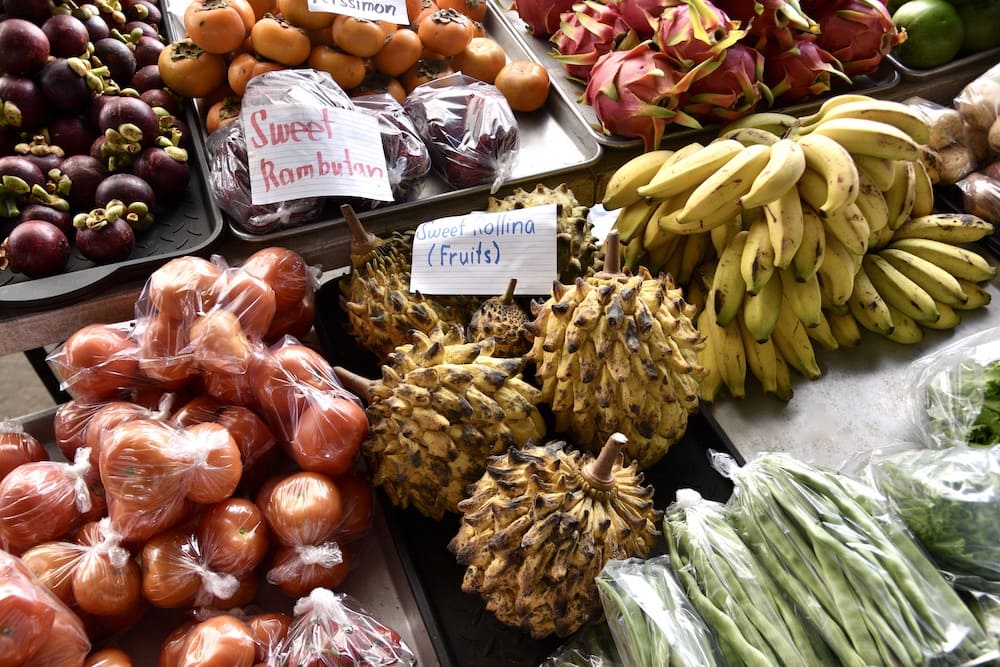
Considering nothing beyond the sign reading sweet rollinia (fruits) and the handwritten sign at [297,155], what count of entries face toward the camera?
2

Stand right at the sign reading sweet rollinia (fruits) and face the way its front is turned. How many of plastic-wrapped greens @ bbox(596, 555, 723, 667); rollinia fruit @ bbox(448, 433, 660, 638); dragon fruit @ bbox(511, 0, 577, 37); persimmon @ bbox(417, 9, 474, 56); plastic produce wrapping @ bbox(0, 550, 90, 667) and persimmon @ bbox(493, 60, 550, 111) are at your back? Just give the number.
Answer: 3

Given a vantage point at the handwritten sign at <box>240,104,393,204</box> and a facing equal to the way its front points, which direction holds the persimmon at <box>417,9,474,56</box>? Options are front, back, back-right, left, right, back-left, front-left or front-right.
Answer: back-left

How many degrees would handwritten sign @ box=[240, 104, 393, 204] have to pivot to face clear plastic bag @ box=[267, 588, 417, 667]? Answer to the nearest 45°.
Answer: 0° — it already faces it

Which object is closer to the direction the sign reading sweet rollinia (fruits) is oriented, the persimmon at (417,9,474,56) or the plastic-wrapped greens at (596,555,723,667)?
the plastic-wrapped greens

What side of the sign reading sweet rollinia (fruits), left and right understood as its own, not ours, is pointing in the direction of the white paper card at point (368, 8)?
back

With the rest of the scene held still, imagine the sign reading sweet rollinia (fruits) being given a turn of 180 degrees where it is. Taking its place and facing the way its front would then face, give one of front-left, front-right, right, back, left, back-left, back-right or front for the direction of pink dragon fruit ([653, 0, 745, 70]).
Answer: front-right

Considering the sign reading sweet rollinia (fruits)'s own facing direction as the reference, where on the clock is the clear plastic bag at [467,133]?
The clear plastic bag is roughly at 6 o'clock from the sign reading sweet rollinia (fruits).
